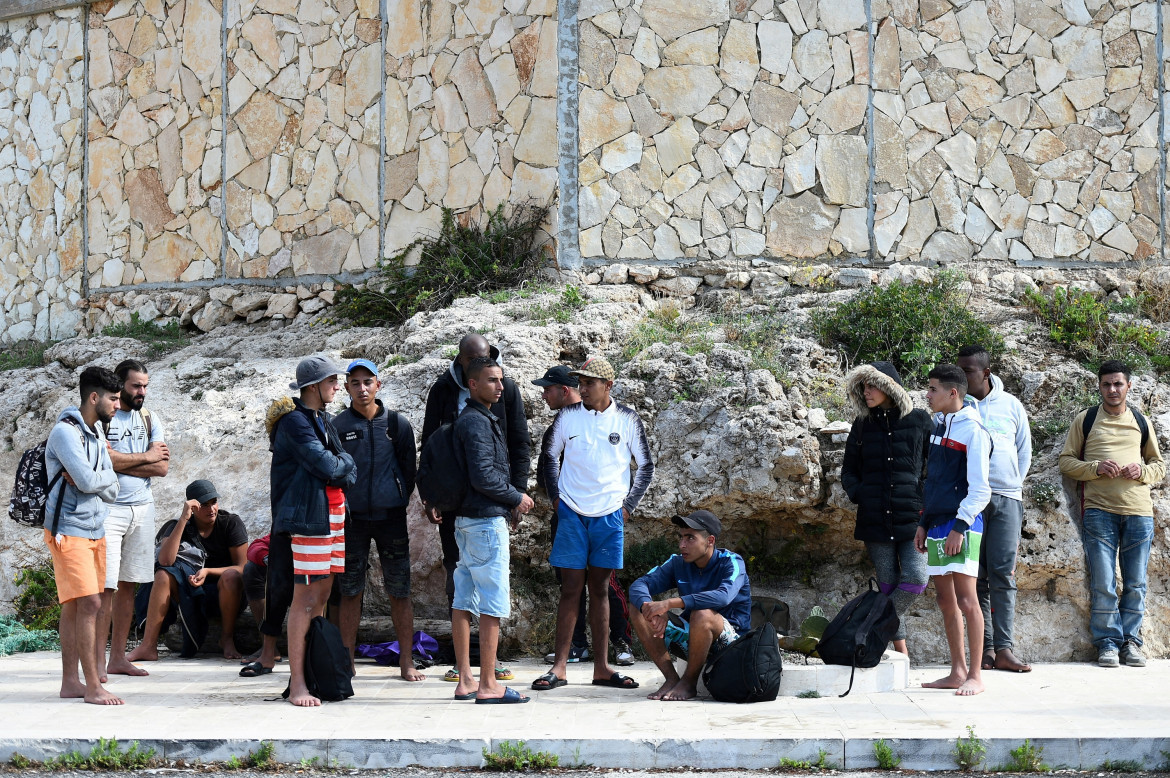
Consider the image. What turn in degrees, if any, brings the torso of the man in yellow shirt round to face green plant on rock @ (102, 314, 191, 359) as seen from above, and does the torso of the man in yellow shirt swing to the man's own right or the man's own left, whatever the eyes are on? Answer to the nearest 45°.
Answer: approximately 90° to the man's own right

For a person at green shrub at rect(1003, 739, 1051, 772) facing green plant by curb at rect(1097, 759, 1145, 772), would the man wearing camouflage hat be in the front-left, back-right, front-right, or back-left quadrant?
back-left

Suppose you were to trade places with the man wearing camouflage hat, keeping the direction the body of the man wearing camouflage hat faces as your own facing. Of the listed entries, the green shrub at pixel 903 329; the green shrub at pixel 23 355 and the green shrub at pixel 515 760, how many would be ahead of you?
1

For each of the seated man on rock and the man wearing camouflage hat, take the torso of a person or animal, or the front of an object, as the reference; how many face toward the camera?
2

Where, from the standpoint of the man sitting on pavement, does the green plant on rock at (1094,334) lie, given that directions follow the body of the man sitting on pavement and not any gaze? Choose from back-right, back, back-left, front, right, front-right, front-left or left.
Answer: back

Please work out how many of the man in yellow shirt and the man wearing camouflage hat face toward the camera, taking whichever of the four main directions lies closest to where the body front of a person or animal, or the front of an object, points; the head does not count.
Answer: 2

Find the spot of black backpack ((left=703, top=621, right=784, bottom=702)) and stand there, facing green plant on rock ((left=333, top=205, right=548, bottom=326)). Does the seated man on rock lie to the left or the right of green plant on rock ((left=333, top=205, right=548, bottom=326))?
left
